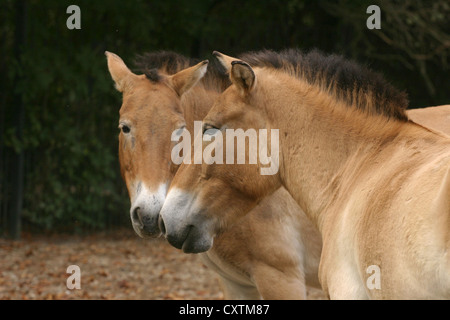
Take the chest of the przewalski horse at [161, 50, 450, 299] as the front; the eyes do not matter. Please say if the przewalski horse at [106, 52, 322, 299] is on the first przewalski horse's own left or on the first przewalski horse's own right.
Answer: on the first przewalski horse's own right

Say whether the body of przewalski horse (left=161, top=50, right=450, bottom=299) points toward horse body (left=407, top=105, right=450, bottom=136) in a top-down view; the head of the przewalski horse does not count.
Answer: no

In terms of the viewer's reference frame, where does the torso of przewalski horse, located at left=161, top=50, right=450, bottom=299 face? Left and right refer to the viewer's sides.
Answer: facing to the left of the viewer

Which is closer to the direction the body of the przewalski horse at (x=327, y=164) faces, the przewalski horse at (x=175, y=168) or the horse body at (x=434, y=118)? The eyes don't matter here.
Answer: the przewalski horse

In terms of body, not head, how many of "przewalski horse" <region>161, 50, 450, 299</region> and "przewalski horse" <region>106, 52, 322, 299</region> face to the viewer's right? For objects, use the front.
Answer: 0

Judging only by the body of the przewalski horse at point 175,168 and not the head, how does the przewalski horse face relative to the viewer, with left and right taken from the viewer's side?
facing the viewer and to the left of the viewer

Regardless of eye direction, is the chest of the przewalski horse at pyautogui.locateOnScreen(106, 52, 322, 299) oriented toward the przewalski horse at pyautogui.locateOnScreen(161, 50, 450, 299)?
no
